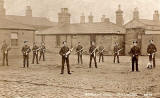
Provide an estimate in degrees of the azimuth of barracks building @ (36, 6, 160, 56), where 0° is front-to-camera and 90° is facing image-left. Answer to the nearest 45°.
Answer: approximately 0°
